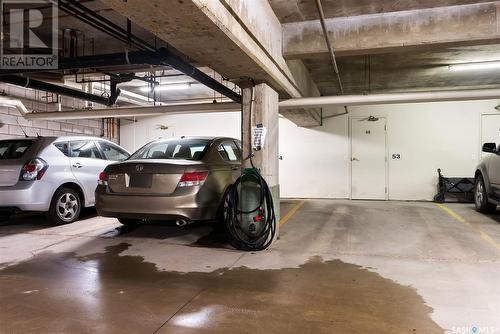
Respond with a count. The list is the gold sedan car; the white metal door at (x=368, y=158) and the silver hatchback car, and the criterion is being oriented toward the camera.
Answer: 1

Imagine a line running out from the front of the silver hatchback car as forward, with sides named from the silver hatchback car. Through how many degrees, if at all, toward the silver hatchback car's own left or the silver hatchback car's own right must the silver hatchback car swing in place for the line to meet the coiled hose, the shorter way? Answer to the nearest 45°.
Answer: approximately 90° to the silver hatchback car's own right

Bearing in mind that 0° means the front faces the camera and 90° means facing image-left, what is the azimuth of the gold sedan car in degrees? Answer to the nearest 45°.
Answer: approximately 225°

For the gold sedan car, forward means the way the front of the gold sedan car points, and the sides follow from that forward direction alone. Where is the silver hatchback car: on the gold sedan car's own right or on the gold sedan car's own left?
on the gold sedan car's own left

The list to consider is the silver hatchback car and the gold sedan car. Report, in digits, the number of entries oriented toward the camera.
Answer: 0

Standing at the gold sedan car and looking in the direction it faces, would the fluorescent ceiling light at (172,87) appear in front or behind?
in front

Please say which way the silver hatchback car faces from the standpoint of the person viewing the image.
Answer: facing away from the viewer and to the right of the viewer

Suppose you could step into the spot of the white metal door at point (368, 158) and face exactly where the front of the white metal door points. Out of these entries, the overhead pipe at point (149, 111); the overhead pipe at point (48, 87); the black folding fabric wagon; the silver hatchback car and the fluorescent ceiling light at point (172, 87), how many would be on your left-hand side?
1

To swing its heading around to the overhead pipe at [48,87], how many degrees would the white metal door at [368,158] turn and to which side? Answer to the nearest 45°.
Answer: approximately 45° to its right

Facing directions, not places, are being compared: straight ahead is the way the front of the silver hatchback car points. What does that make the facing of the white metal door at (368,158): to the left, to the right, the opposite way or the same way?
the opposite way

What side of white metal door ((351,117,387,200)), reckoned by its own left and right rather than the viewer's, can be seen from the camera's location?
front

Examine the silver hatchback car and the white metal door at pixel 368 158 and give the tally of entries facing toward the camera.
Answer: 1
